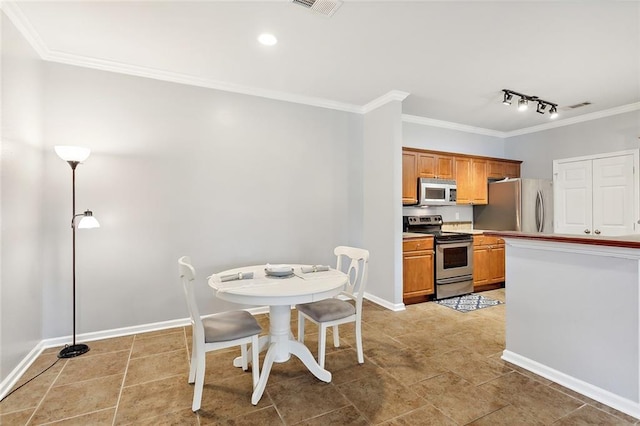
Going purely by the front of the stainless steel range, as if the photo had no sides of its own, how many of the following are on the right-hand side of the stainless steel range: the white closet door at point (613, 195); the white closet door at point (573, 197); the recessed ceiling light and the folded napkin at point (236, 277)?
2

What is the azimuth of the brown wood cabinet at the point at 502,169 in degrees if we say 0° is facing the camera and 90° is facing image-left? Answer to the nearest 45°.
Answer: approximately 315°

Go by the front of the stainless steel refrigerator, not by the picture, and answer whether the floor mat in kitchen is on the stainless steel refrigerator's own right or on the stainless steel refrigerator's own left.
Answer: on the stainless steel refrigerator's own right

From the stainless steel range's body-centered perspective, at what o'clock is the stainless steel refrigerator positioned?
The stainless steel refrigerator is roughly at 9 o'clock from the stainless steel range.

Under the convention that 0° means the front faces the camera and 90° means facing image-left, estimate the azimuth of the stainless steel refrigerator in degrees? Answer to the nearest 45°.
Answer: approximately 315°

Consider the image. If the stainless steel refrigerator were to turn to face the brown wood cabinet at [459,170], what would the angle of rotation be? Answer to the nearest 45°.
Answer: approximately 90° to its right

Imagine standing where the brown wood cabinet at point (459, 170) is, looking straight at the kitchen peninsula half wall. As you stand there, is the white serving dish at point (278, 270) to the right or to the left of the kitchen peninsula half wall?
right

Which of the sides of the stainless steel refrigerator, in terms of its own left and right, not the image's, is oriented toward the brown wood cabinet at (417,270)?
right

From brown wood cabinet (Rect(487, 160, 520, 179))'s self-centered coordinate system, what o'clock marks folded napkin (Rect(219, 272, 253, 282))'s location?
The folded napkin is roughly at 2 o'clock from the brown wood cabinet.

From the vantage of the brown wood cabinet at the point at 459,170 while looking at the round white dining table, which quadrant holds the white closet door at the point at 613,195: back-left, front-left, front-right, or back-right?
back-left

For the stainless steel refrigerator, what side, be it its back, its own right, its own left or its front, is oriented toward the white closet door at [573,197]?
left

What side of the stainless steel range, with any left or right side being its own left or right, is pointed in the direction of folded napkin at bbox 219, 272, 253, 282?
right
